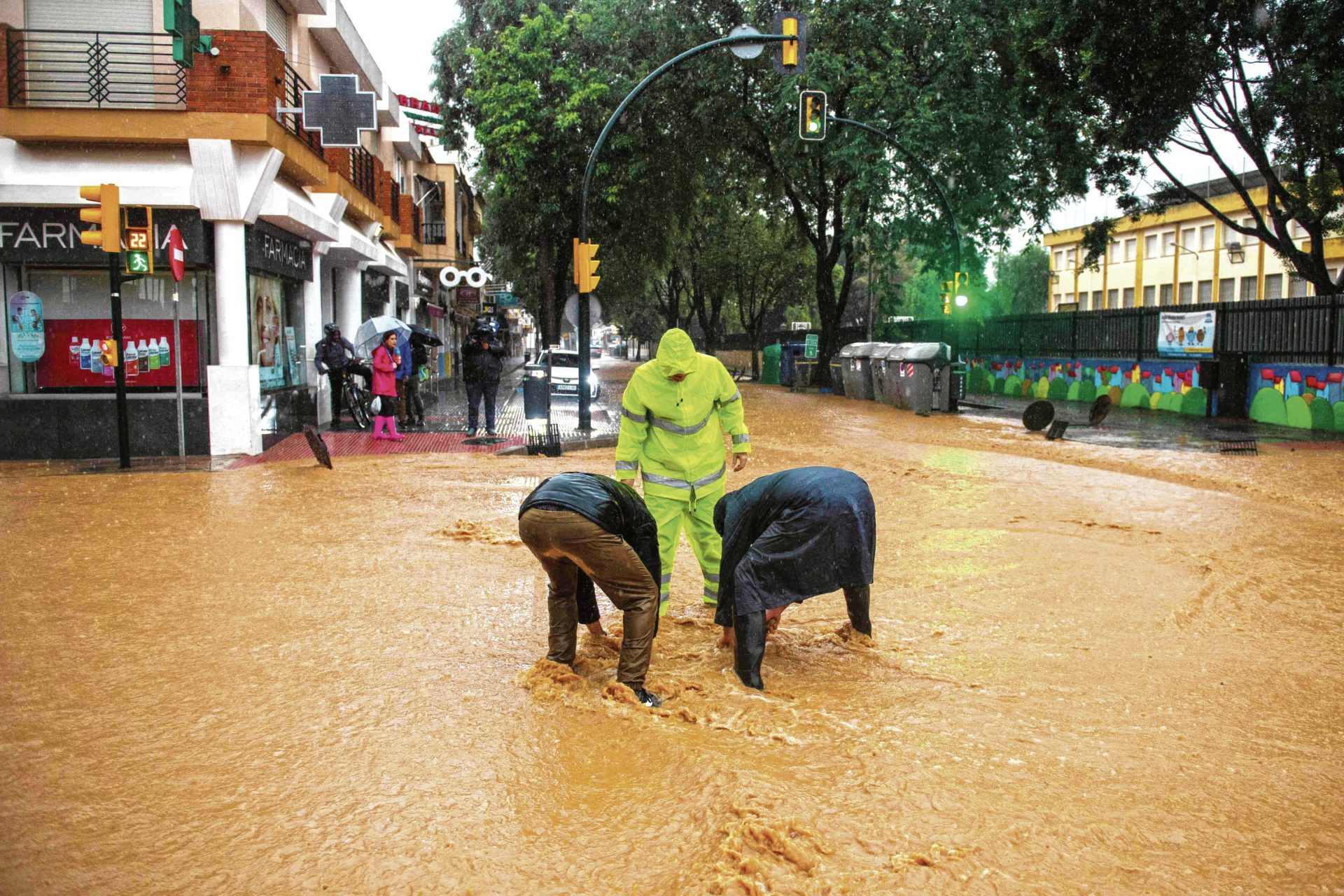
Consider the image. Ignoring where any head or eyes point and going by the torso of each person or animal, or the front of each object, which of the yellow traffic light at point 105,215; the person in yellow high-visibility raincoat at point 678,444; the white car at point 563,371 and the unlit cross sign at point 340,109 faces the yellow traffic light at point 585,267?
the white car

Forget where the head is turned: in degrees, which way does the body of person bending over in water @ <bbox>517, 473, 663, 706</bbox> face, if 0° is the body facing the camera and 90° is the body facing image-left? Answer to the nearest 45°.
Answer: approximately 225°

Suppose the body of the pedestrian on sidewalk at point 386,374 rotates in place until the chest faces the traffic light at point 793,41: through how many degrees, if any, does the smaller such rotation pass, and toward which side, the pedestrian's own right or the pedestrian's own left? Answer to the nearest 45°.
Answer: approximately 45° to the pedestrian's own left

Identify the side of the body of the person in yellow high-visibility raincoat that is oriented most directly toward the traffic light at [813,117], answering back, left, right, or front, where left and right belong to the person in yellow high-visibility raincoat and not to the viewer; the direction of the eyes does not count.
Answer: back

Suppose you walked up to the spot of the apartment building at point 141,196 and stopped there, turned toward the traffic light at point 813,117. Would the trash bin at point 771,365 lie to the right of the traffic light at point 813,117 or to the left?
left

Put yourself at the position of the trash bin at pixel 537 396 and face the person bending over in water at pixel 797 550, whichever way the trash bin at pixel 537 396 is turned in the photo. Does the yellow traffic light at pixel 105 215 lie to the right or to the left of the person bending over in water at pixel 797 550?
right

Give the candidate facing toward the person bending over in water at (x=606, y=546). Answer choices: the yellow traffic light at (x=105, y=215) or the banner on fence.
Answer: the banner on fence

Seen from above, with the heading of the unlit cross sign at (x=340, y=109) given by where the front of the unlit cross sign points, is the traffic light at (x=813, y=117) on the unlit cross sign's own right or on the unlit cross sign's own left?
on the unlit cross sign's own left

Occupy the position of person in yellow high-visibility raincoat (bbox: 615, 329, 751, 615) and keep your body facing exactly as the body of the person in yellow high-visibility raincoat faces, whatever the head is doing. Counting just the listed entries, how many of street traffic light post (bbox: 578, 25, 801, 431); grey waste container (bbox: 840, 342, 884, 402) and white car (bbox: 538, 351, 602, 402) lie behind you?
3

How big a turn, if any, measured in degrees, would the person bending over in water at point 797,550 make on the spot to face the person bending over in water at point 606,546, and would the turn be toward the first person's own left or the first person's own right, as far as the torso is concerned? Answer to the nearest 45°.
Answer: approximately 45° to the first person's own left

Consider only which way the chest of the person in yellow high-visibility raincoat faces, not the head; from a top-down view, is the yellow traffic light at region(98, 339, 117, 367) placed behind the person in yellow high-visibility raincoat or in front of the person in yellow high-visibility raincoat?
behind

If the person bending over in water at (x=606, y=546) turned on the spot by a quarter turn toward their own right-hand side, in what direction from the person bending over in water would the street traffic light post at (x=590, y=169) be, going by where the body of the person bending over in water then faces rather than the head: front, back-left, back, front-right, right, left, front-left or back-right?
back-left

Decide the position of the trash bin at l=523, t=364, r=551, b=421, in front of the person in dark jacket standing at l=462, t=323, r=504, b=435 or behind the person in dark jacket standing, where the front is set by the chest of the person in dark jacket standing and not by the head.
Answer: behind

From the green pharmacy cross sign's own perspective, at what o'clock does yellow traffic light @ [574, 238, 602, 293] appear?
The yellow traffic light is roughly at 9 o'clock from the green pharmacy cross sign.

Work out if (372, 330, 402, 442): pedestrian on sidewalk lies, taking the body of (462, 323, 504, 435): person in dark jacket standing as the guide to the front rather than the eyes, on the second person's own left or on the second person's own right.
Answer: on the second person's own right

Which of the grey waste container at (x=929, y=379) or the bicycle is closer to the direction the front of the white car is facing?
the bicycle
